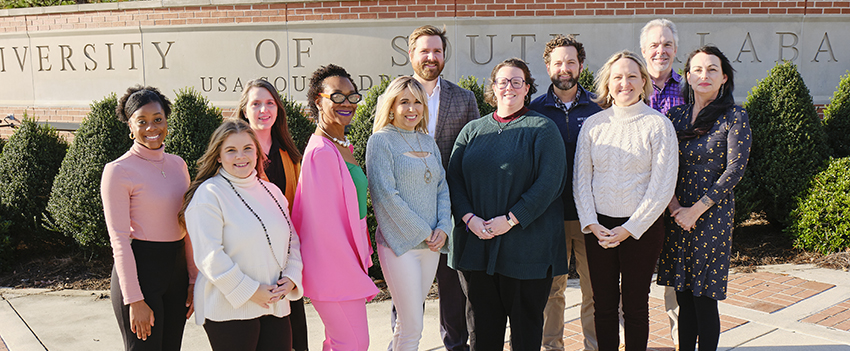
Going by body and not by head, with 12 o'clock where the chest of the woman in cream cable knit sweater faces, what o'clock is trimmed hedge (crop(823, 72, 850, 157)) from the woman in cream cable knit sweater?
The trimmed hedge is roughly at 7 o'clock from the woman in cream cable knit sweater.

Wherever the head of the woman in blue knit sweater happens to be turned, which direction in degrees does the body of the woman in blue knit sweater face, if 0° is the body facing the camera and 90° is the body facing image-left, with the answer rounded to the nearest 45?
approximately 315°

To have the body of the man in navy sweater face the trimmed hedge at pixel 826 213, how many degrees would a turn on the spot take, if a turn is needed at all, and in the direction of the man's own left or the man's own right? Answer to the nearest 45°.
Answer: approximately 135° to the man's own left

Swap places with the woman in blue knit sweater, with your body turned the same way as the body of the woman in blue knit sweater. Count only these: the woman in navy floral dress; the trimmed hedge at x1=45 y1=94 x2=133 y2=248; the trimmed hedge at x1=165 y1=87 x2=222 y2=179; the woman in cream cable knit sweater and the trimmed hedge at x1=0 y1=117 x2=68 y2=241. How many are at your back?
3

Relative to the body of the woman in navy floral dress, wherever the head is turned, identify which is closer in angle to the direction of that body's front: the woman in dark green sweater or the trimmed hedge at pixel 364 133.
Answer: the woman in dark green sweater

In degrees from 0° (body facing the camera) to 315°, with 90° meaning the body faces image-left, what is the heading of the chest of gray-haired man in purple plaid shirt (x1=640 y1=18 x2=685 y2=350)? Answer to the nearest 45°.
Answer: approximately 0°

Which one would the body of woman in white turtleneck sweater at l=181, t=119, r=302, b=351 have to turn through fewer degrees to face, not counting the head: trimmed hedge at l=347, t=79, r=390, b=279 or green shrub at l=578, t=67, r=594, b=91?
the green shrub

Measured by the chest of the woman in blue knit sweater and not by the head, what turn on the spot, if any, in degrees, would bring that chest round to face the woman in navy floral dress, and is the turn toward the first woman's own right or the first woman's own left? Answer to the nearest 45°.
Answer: approximately 45° to the first woman's own left
